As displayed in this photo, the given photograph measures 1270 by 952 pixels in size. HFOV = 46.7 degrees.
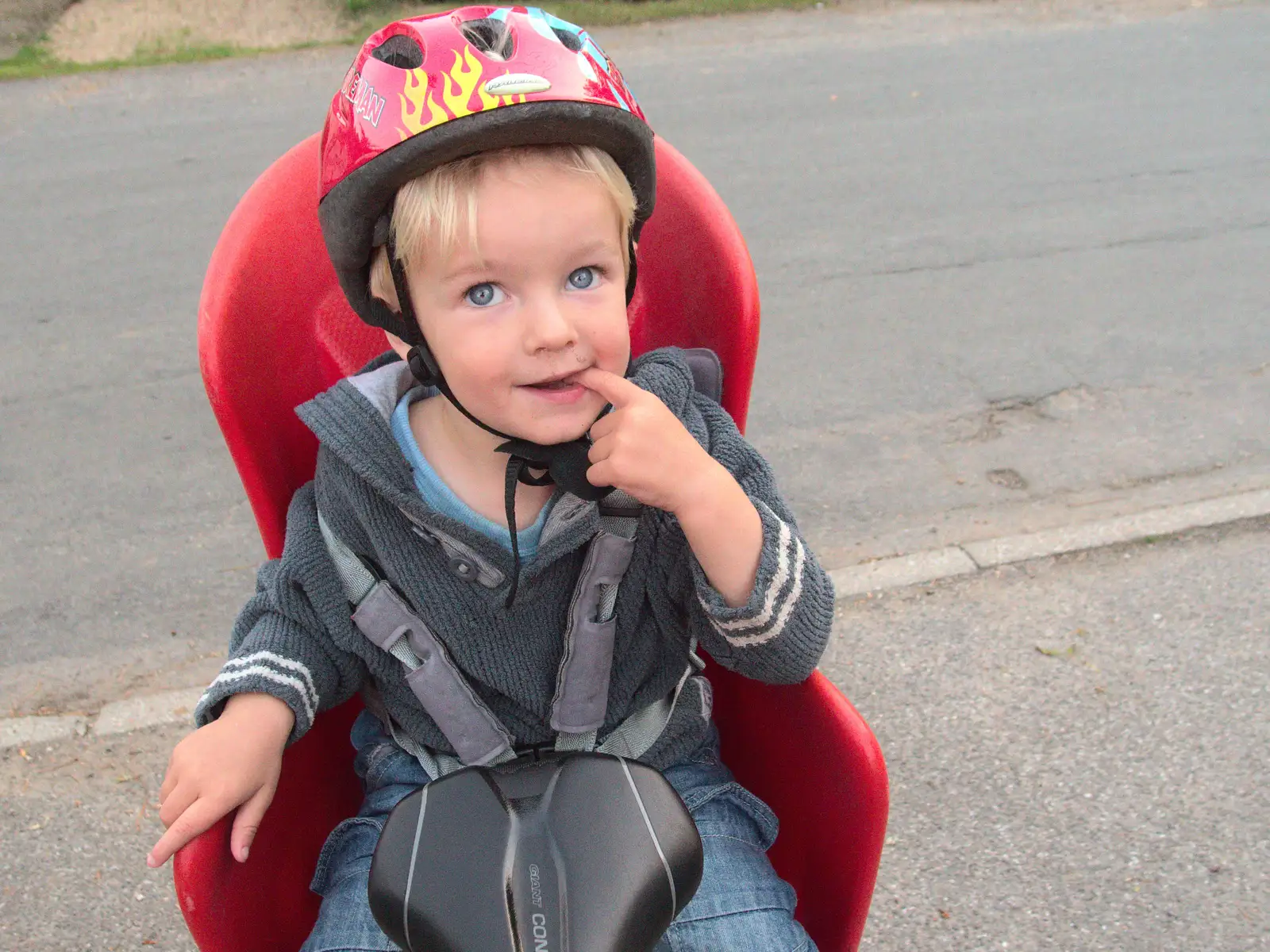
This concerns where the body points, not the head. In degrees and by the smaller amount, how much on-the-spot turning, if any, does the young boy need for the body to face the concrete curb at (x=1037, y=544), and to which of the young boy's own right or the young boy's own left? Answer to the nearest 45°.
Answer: approximately 135° to the young boy's own left

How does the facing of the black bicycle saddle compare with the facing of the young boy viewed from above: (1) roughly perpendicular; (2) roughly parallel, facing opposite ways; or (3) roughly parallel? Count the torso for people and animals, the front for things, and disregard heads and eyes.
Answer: roughly parallel

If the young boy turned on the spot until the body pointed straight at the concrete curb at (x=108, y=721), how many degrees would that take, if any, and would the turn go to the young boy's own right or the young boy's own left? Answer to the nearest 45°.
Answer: approximately 135° to the young boy's own right

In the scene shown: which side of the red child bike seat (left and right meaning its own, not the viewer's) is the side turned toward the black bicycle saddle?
front

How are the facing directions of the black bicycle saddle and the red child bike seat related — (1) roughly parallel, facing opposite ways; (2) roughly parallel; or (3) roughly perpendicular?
roughly parallel

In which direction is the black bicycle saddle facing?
toward the camera

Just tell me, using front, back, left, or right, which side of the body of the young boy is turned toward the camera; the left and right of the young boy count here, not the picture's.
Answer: front

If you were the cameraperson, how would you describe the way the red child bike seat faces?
facing the viewer

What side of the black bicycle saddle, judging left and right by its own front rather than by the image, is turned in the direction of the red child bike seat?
back

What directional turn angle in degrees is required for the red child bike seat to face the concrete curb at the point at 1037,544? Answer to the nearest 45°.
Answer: approximately 135° to its left

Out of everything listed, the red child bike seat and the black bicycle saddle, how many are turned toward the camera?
2

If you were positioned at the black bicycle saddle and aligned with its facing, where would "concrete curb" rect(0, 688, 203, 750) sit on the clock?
The concrete curb is roughly at 5 o'clock from the black bicycle saddle.
